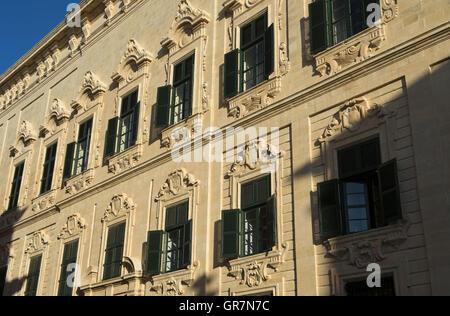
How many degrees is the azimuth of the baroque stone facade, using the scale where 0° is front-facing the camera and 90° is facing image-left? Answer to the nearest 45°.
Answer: approximately 45°
